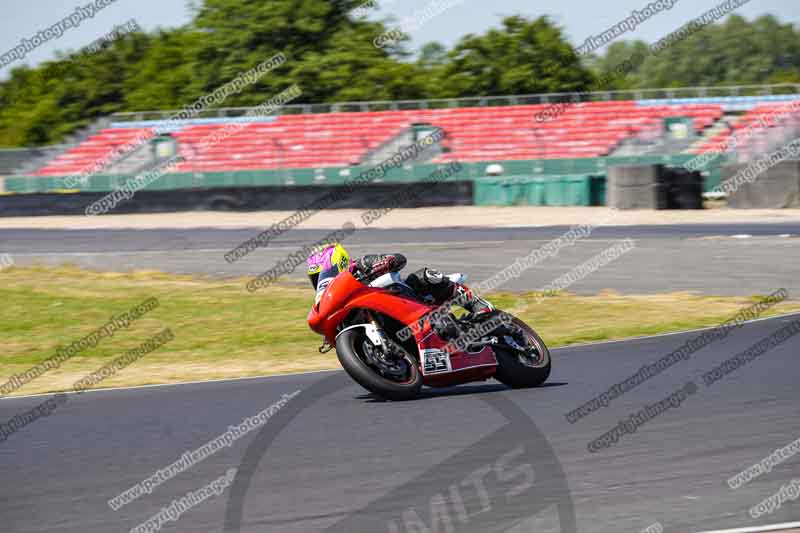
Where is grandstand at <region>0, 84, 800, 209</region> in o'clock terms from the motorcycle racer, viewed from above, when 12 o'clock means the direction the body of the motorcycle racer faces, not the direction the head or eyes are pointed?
The grandstand is roughly at 3 o'clock from the motorcycle racer.

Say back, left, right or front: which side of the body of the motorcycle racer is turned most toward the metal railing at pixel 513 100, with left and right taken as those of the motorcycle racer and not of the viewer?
right

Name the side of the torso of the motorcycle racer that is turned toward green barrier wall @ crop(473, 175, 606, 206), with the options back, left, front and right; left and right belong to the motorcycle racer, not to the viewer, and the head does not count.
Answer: right

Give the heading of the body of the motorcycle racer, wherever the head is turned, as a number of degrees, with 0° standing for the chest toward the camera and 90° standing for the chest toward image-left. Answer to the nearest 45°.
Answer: approximately 90°
